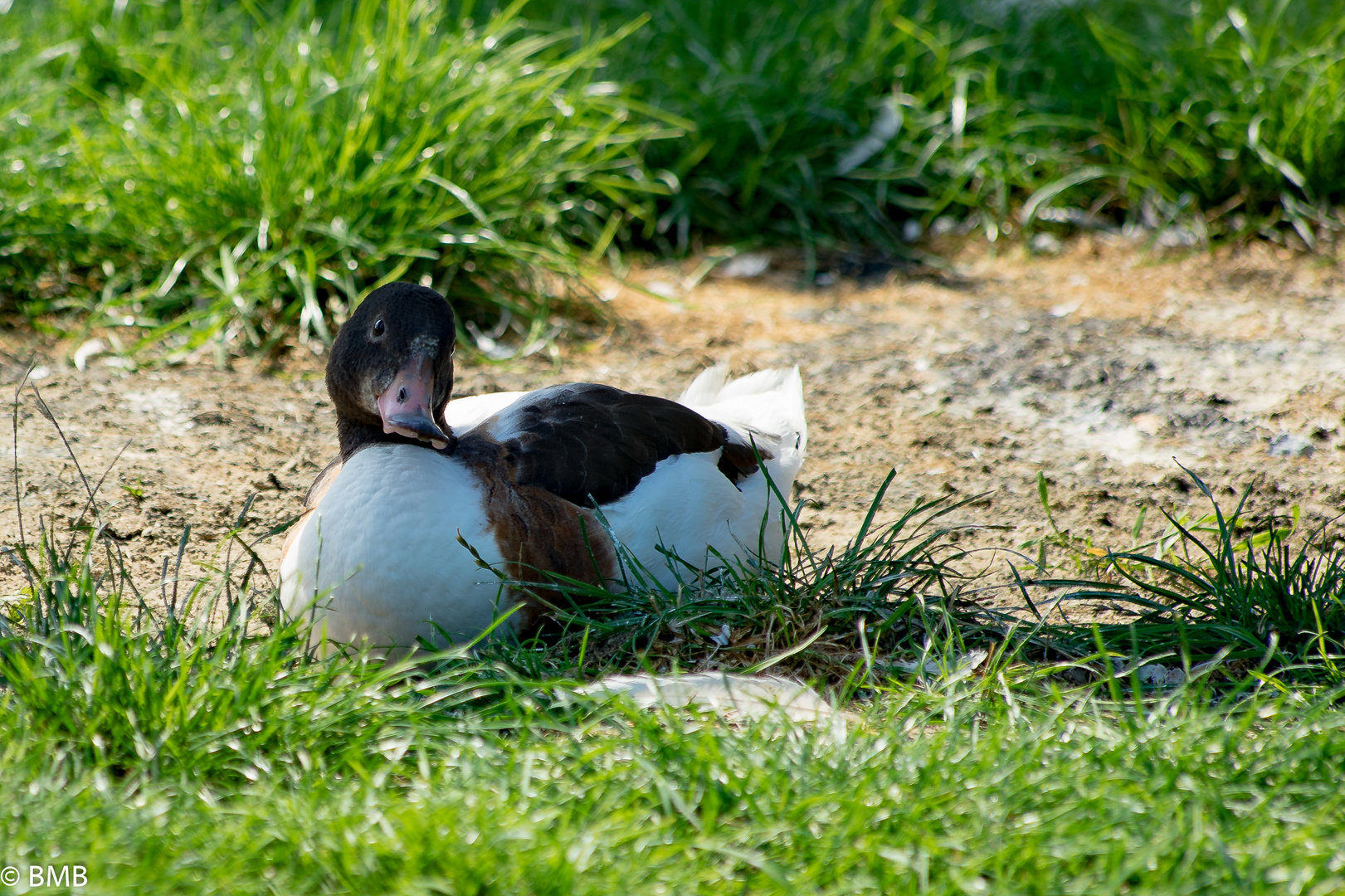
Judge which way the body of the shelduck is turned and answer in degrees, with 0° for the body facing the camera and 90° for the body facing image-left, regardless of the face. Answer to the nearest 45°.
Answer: approximately 45°

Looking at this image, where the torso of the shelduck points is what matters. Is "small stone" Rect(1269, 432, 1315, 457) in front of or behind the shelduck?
behind

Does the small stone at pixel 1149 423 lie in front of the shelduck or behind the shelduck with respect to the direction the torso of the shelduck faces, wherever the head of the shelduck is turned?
behind

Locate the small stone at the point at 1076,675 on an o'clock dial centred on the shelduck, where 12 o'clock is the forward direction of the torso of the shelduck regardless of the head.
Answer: The small stone is roughly at 8 o'clock from the shelduck.

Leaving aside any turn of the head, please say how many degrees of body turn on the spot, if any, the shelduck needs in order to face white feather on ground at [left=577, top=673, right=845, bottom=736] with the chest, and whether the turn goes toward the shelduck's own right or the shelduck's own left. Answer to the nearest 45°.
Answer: approximately 90° to the shelduck's own left

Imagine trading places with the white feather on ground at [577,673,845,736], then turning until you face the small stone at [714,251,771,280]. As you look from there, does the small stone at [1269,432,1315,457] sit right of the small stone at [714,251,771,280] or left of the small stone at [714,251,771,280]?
right

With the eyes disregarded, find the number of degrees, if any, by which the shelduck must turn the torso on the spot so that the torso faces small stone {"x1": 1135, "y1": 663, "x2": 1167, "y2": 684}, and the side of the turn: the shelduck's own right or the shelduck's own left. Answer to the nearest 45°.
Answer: approximately 135° to the shelduck's own left

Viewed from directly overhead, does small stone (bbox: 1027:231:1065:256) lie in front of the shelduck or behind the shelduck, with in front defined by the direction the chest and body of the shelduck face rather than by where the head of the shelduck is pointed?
behind
